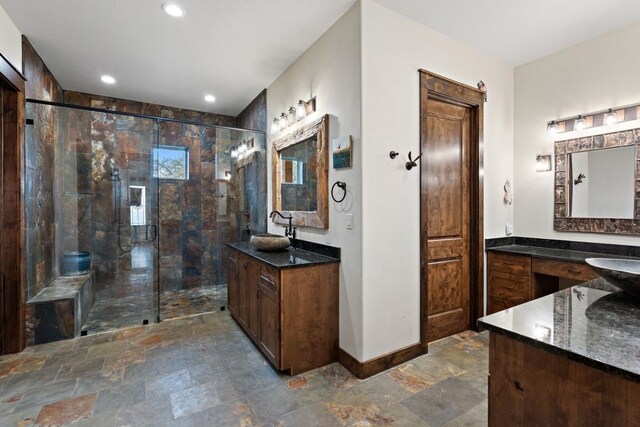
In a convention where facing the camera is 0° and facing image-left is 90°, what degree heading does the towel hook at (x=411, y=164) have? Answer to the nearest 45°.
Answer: approximately 315°

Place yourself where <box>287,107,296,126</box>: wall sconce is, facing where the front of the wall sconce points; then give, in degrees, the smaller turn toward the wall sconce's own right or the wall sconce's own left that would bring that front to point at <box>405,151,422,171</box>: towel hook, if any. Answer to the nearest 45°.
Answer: approximately 90° to the wall sconce's own left

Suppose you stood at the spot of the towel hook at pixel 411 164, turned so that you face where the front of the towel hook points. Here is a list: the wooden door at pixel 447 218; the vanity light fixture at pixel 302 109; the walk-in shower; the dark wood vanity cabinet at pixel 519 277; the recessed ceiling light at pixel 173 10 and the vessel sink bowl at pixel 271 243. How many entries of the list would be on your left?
2

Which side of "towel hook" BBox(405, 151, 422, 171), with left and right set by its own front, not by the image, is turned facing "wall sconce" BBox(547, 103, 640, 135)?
left

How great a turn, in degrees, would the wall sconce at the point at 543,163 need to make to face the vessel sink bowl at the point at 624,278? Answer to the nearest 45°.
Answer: approximately 45° to its left

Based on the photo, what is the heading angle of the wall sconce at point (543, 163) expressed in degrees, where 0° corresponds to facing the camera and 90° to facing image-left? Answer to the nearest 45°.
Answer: approximately 45°

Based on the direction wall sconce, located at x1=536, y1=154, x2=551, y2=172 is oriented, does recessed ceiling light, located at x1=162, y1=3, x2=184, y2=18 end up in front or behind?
in front

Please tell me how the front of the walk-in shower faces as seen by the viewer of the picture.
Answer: facing the viewer and to the right of the viewer

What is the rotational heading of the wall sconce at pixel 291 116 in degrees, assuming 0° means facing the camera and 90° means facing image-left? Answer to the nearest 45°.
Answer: approximately 45°
